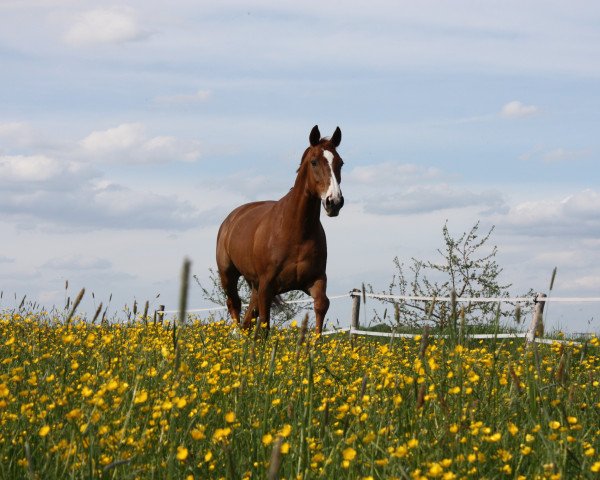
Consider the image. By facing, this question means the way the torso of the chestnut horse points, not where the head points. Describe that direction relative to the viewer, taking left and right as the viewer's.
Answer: facing the viewer and to the right of the viewer
